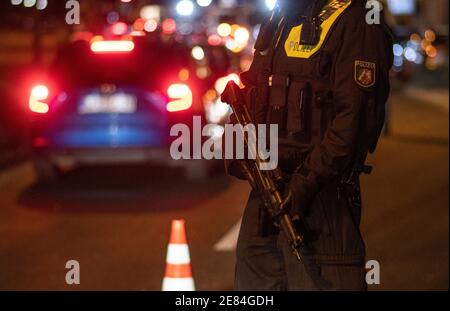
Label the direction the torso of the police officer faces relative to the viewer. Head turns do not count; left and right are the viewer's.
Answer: facing the viewer and to the left of the viewer

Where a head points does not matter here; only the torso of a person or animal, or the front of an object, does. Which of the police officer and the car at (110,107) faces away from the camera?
the car

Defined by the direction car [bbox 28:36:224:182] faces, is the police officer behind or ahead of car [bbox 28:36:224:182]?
behind

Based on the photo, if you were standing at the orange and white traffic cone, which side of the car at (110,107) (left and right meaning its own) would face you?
back

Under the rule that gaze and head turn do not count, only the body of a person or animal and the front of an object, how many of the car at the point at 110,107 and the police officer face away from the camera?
1

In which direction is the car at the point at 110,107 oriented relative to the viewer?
away from the camera

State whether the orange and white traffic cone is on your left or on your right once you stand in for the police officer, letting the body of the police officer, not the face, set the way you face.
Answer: on your right
